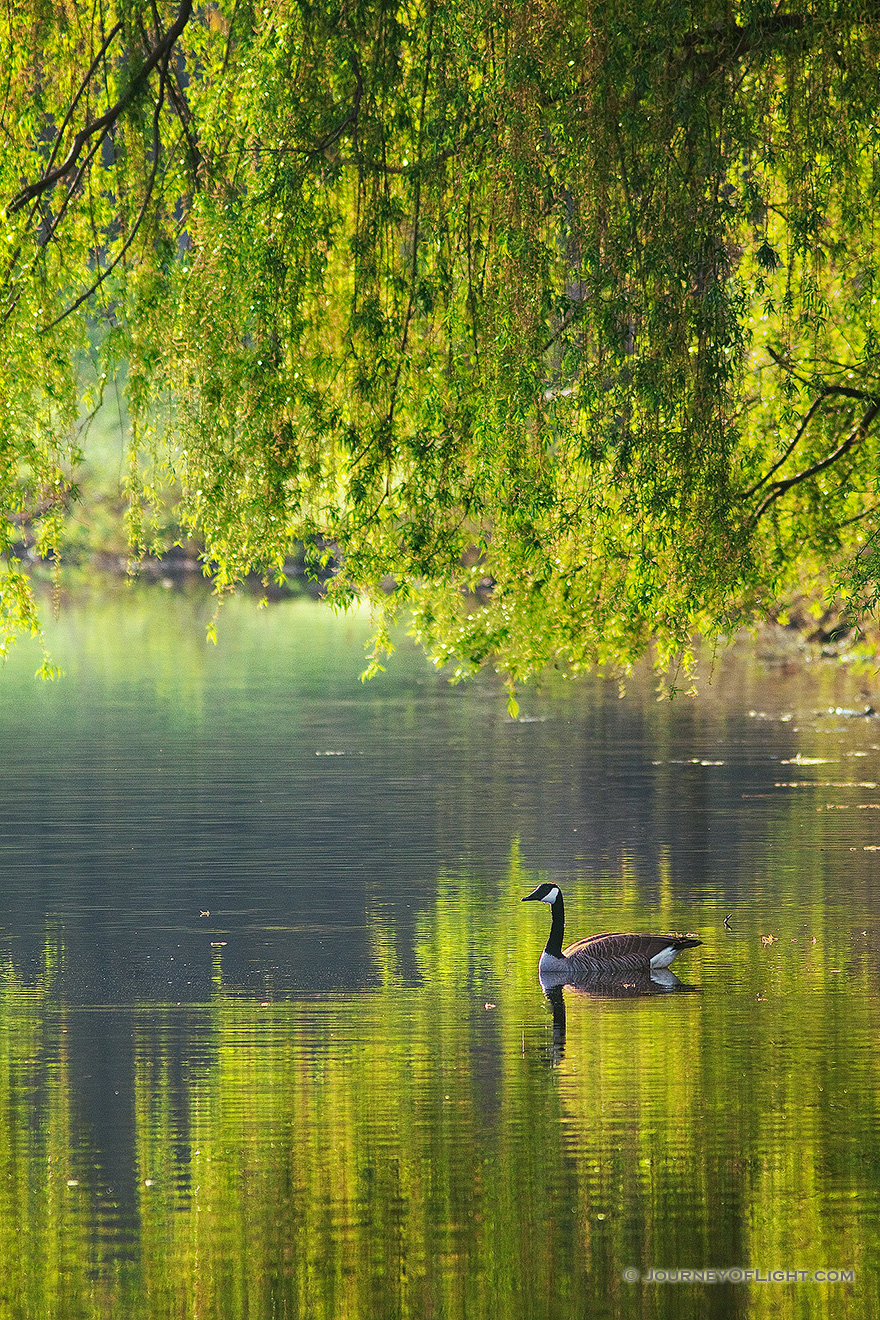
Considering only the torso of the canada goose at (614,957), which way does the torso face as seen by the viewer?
to the viewer's left
